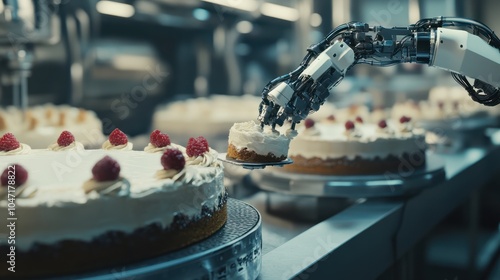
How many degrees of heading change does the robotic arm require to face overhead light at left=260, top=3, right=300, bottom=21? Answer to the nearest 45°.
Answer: approximately 90° to its right

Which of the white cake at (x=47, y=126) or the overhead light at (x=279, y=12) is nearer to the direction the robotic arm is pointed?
the white cake

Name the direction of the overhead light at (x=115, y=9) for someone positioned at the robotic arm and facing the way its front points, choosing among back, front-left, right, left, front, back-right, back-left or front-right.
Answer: front-right

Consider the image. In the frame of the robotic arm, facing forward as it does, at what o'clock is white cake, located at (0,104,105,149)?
The white cake is roughly at 1 o'clock from the robotic arm.

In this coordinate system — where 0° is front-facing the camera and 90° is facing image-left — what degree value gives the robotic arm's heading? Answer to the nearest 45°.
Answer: approximately 90°

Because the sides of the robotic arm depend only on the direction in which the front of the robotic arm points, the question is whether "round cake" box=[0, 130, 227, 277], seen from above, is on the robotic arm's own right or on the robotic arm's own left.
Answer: on the robotic arm's own left

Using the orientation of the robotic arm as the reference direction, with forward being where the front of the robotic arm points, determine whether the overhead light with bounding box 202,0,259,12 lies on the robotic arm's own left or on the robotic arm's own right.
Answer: on the robotic arm's own right
